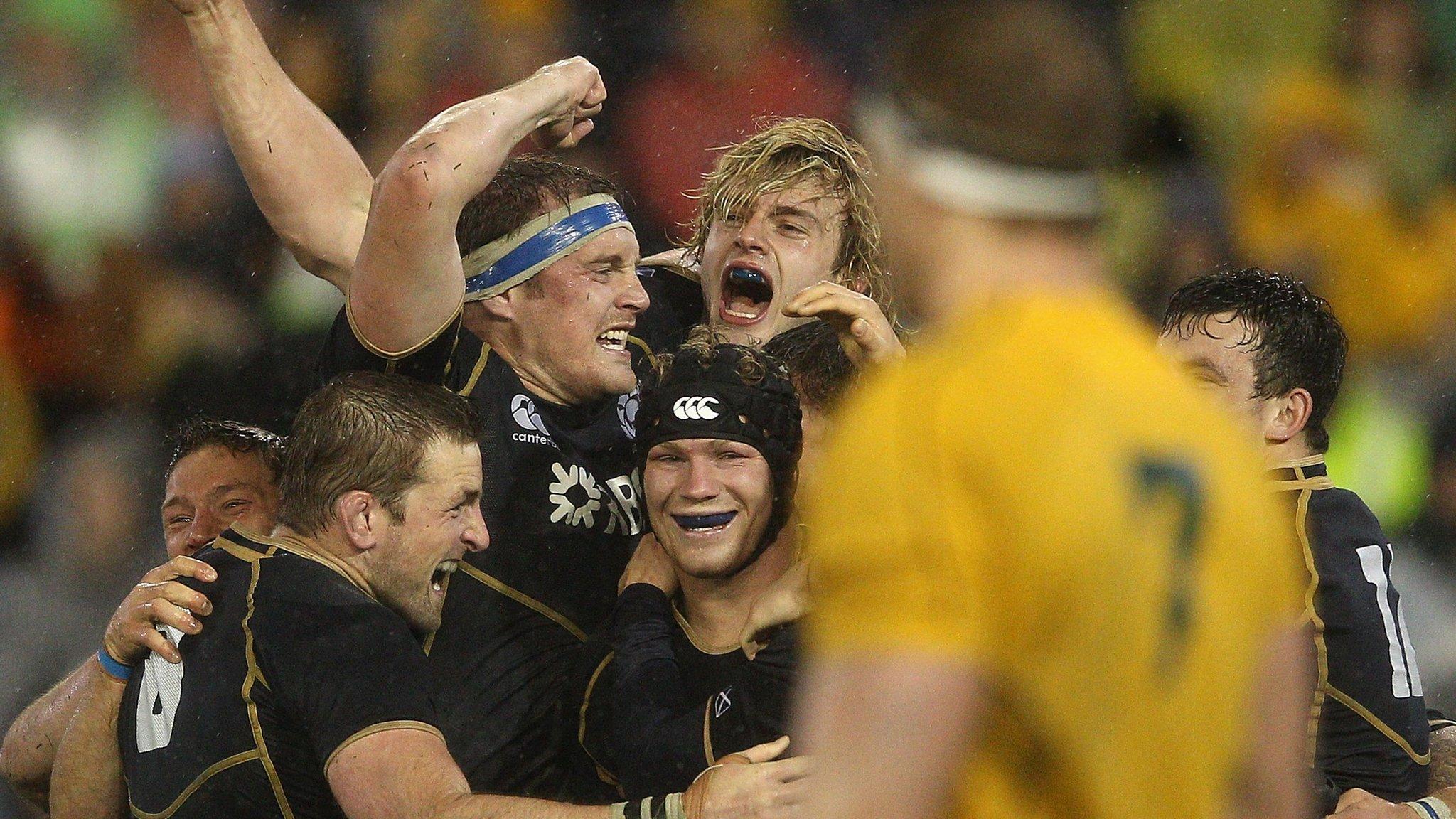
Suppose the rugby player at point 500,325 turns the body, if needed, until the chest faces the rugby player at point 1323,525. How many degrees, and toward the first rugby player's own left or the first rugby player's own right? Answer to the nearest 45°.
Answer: approximately 45° to the first rugby player's own left

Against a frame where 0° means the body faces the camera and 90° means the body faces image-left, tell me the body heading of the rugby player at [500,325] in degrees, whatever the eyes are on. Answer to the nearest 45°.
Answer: approximately 315°

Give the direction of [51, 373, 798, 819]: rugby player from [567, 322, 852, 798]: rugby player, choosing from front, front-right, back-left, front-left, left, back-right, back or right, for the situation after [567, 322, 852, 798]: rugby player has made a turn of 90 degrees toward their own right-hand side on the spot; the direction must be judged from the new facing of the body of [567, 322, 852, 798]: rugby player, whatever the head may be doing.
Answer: front

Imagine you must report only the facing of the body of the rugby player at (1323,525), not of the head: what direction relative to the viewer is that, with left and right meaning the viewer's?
facing to the left of the viewer

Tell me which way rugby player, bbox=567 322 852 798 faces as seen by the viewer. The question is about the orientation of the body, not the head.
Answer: toward the camera

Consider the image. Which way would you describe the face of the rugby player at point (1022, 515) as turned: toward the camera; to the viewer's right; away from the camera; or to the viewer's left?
away from the camera

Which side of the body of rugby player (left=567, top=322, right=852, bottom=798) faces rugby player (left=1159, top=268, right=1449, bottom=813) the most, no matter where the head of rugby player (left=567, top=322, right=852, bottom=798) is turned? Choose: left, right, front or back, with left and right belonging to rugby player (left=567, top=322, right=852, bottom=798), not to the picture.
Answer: left

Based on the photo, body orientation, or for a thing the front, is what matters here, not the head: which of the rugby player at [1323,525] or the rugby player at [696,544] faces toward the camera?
the rugby player at [696,544]

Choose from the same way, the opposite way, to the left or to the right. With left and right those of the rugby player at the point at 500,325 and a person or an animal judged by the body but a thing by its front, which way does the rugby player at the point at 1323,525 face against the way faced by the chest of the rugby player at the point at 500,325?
the opposite way

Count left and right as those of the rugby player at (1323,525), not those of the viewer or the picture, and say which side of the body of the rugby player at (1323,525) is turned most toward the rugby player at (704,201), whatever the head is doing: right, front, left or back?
front

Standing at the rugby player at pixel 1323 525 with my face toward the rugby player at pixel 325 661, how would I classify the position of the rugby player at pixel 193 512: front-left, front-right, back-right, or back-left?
front-right
